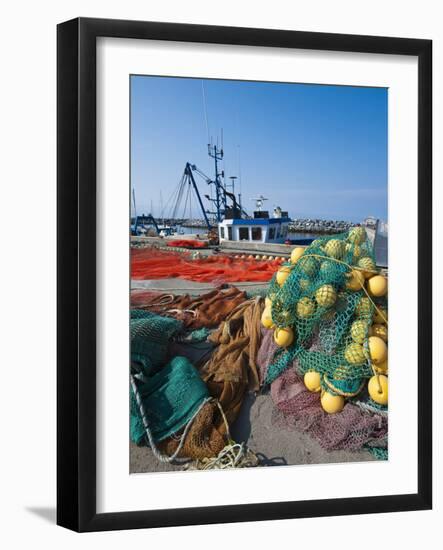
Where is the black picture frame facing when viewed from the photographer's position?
facing the viewer and to the right of the viewer
